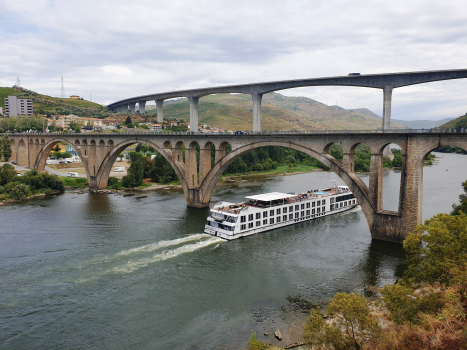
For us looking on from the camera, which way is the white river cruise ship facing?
facing away from the viewer and to the right of the viewer

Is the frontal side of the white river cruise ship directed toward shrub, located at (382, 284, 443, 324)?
no

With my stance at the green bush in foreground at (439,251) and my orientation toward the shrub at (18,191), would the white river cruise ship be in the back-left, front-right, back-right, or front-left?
front-right

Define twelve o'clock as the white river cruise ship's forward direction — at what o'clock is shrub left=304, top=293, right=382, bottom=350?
The shrub is roughly at 4 o'clock from the white river cruise ship.

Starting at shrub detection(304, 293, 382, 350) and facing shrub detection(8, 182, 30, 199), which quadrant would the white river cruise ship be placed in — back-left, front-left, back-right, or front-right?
front-right

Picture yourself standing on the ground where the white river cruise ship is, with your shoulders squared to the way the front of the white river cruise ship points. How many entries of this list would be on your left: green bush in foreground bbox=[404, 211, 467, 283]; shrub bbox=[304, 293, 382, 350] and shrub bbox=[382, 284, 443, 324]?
0

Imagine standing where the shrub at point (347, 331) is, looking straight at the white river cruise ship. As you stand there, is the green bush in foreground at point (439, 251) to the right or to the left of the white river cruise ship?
right

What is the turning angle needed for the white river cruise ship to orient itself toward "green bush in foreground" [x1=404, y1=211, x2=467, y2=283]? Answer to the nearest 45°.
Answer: approximately 90° to its right

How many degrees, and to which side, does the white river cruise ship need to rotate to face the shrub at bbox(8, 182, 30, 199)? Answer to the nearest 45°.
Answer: approximately 135° to its left
